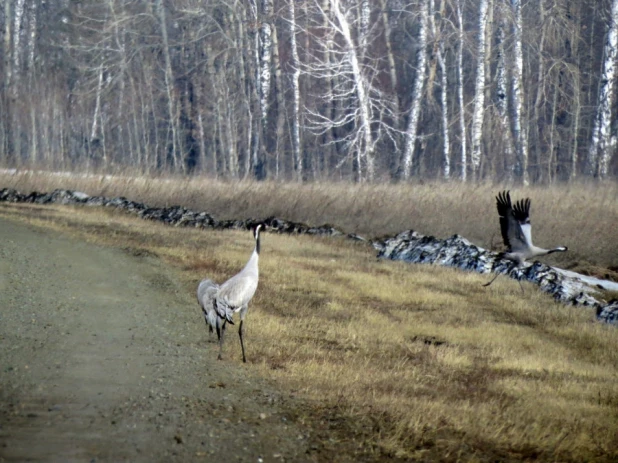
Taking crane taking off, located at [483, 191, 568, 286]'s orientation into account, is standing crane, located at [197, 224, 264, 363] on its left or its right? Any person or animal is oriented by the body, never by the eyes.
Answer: on its right

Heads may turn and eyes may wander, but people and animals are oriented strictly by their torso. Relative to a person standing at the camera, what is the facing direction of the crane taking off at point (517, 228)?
facing to the right of the viewer
